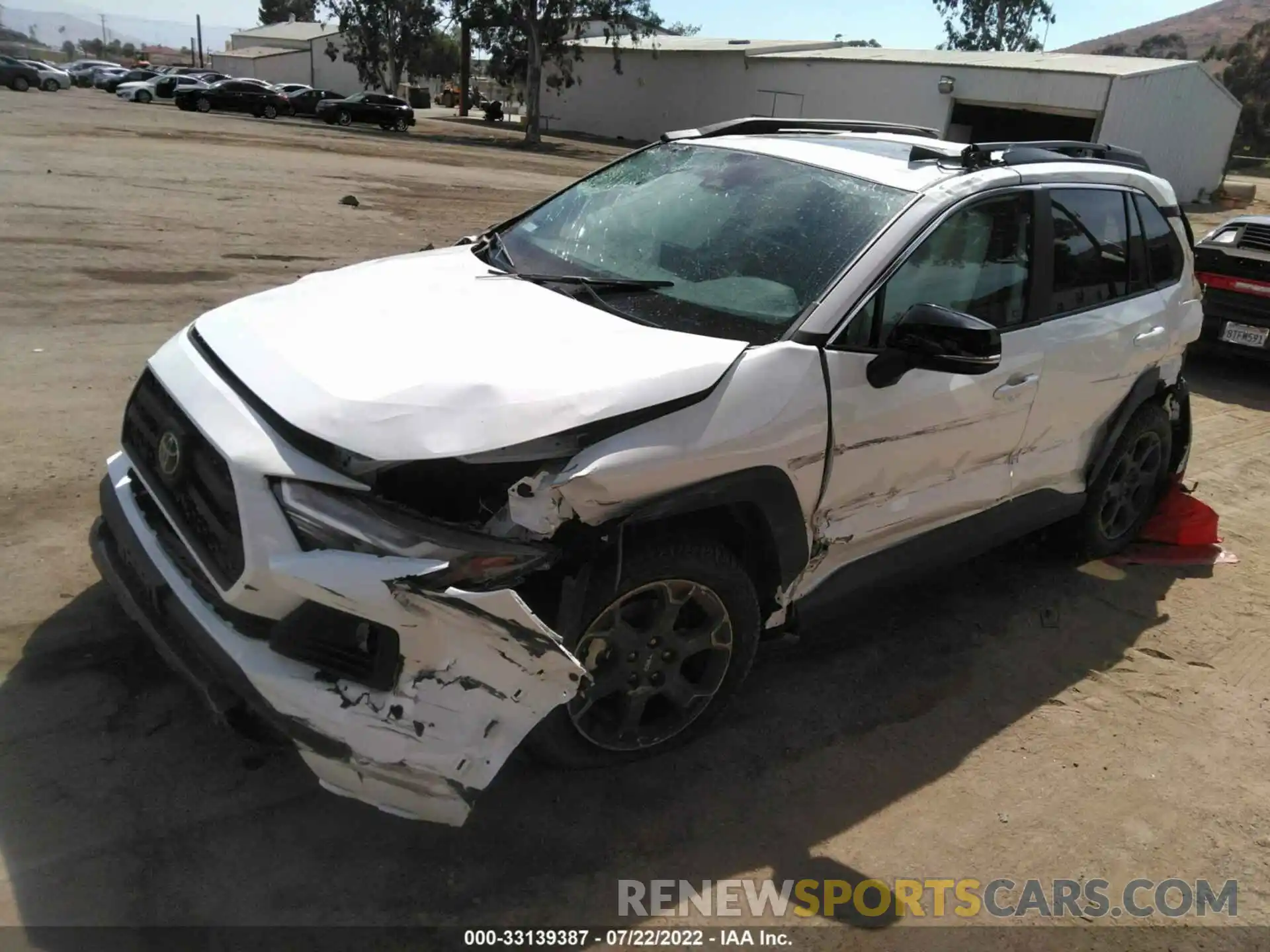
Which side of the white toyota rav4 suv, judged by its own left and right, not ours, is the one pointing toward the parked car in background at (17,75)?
right

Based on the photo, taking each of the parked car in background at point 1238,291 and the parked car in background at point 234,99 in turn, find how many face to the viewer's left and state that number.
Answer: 1

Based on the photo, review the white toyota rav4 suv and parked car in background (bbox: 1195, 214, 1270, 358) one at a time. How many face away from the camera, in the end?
1

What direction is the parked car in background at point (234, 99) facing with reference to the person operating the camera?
facing to the left of the viewer

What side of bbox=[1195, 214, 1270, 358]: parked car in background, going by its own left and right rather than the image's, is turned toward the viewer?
back

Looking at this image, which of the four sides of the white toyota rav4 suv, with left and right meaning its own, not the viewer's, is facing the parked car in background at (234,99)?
right

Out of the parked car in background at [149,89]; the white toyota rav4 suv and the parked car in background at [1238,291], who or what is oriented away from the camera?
the parked car in background at [1238,291]

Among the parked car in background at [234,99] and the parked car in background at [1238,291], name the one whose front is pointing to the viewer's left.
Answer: the parked car in background at [234,99]

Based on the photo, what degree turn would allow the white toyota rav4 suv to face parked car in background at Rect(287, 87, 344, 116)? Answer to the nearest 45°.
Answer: approximately 135° to its right

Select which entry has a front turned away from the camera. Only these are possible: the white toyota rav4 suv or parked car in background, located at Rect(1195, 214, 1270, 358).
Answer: the parked car in background

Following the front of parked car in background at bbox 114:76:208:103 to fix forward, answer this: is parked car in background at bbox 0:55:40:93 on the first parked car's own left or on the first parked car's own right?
on the first parked car's own right

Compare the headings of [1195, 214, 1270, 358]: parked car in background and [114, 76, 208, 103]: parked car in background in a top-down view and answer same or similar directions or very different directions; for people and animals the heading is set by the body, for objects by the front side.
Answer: very different directions

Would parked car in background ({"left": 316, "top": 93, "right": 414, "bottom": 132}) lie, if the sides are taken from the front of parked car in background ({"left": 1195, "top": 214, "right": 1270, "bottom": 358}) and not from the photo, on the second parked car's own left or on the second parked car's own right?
on the second parked car's own left
